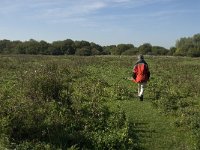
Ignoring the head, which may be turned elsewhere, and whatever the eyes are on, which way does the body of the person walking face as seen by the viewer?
away from the camera
